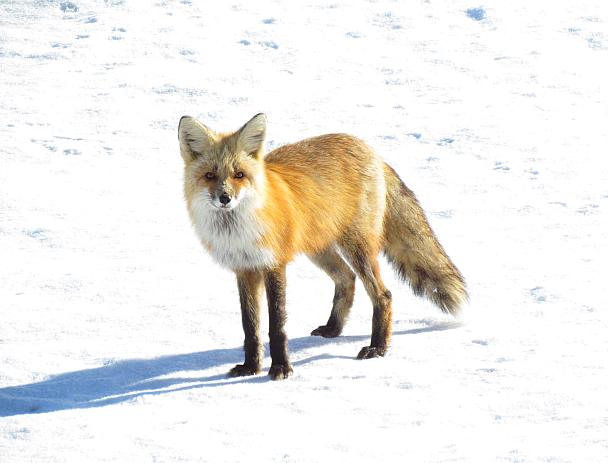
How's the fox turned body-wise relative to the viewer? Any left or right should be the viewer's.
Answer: facing the viewer and to the left of the viewer
